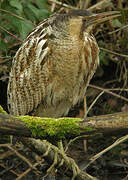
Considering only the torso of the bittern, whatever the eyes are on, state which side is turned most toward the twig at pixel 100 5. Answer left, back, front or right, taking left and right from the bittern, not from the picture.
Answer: left
